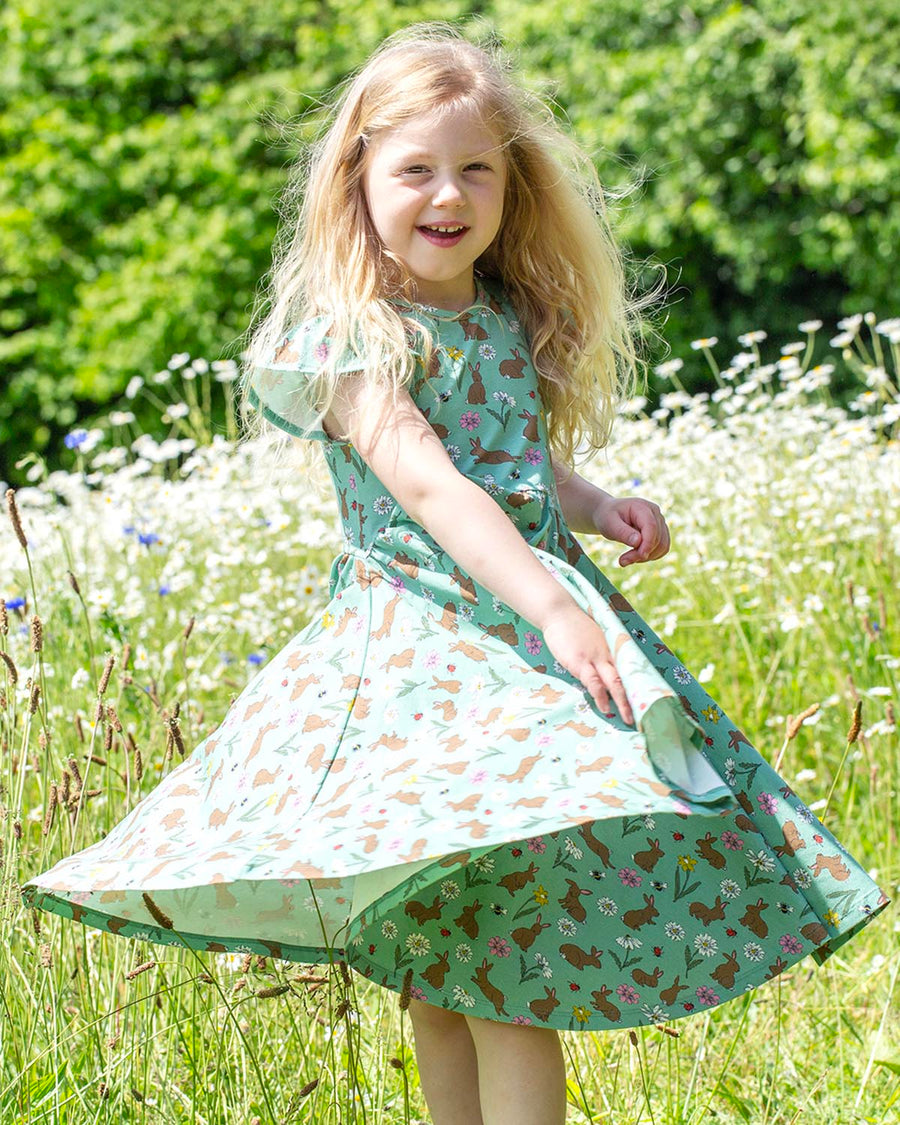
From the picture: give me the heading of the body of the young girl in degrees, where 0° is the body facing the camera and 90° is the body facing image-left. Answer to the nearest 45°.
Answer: approximately 315°
